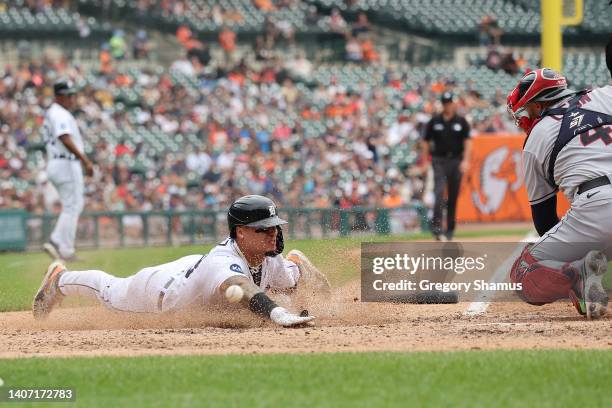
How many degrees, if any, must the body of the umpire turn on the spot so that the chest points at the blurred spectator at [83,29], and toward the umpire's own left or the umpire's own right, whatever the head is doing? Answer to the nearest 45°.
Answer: approximately 135° to the umpire's own right

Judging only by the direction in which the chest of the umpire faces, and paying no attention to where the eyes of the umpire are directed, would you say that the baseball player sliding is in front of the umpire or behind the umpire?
in front

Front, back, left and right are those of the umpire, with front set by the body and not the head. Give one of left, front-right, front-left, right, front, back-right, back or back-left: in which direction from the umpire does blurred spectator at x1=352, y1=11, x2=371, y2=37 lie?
back

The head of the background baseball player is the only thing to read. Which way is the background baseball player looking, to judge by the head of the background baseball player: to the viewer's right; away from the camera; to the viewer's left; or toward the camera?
to the viewer's right

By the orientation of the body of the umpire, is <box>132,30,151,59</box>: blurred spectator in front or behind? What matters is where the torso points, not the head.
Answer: behind

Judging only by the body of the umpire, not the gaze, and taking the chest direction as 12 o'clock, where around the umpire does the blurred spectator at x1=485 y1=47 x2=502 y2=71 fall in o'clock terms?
The blurred spectator is roughly at 6 o'clock from the umpire.

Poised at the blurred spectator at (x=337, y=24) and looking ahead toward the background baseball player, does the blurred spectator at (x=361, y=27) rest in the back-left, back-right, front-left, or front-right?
back-left

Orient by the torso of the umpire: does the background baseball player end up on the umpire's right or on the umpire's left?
on the umpire's right

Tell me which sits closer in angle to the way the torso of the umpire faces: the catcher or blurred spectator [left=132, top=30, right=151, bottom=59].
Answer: the catcher

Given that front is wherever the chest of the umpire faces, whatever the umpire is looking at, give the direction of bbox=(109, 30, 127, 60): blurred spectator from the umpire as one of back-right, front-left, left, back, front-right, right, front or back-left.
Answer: back-right

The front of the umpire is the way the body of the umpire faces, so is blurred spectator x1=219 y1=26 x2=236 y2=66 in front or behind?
behind

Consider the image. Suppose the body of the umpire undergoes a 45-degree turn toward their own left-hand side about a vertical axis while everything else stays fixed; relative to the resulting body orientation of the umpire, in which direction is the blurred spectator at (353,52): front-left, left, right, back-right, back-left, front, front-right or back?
back-left

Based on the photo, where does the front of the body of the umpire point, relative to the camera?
toward the camera

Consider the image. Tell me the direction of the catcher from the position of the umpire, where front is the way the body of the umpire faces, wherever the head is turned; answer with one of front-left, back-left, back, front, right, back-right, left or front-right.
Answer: front

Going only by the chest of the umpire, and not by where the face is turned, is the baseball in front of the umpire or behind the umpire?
in front
